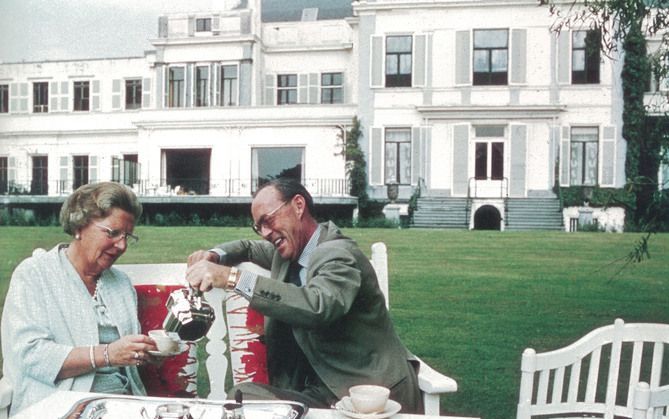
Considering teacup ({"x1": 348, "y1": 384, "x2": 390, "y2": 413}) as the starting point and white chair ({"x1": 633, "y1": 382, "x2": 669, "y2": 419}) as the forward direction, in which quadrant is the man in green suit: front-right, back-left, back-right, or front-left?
back-left

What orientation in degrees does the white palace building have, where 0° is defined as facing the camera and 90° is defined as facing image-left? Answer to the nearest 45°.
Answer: approximately 0°
